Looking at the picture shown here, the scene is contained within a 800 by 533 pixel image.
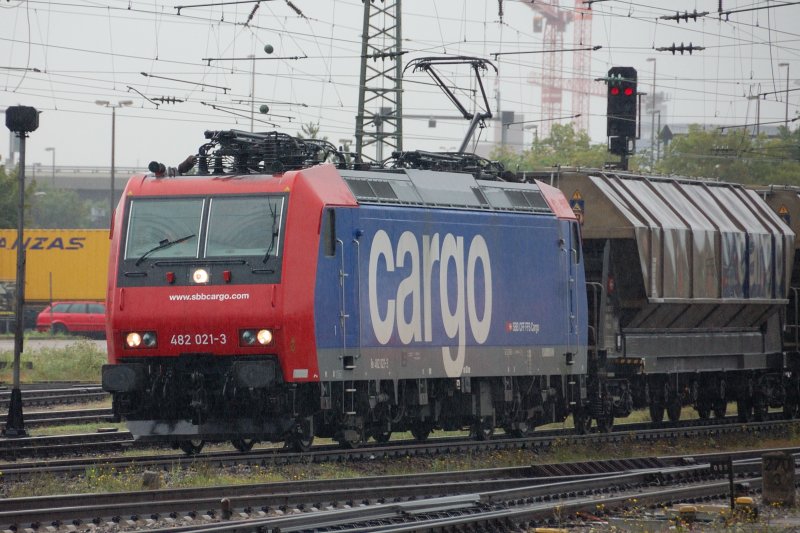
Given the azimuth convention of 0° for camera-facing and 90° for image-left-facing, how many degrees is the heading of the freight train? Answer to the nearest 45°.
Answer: approximately 45°

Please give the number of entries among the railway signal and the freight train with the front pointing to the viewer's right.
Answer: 0

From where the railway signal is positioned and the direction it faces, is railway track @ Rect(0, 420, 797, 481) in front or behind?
in front

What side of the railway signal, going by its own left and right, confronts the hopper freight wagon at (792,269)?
left

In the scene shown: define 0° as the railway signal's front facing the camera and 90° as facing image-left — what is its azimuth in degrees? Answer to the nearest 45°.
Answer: approximately 0°

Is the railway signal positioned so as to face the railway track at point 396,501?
yes

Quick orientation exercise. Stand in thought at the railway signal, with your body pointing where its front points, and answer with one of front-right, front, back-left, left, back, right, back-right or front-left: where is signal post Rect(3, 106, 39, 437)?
front-right
